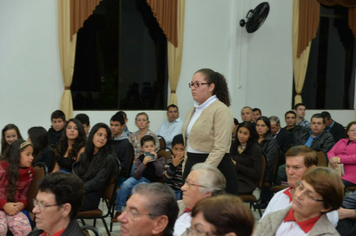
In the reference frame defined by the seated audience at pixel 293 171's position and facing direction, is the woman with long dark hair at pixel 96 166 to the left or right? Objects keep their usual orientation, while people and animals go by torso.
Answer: on their right

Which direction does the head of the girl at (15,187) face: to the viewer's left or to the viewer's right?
to the viewer's right

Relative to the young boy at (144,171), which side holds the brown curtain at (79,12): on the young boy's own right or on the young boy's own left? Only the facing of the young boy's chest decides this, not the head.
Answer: on the young boy's own right

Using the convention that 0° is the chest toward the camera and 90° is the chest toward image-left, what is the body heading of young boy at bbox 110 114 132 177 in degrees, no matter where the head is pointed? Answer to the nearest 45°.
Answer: approximately 45°

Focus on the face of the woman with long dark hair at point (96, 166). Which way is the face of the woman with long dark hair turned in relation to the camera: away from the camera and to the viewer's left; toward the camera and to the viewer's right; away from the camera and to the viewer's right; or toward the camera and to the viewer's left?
toward the camera and to the viewer's right

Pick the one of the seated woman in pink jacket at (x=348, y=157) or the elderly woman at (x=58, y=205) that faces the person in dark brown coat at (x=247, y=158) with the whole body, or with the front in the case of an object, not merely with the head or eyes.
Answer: the seated woman in pink jacket at (x=348, y=157)

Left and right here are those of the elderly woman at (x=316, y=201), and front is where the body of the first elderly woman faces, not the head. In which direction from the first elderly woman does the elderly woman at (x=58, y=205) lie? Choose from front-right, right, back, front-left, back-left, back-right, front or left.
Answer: front-right

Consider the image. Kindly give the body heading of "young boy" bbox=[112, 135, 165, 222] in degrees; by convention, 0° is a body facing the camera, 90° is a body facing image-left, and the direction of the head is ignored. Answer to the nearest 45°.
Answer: approximately 45°

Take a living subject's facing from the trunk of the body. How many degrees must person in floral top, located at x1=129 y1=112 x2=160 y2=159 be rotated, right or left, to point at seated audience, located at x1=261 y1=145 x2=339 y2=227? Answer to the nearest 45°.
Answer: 0° — they already face them

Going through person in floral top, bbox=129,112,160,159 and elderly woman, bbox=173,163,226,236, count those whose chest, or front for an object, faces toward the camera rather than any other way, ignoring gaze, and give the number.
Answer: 1

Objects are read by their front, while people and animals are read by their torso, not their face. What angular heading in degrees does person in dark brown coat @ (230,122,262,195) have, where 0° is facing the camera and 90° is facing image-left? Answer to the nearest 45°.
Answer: approximately 45°
